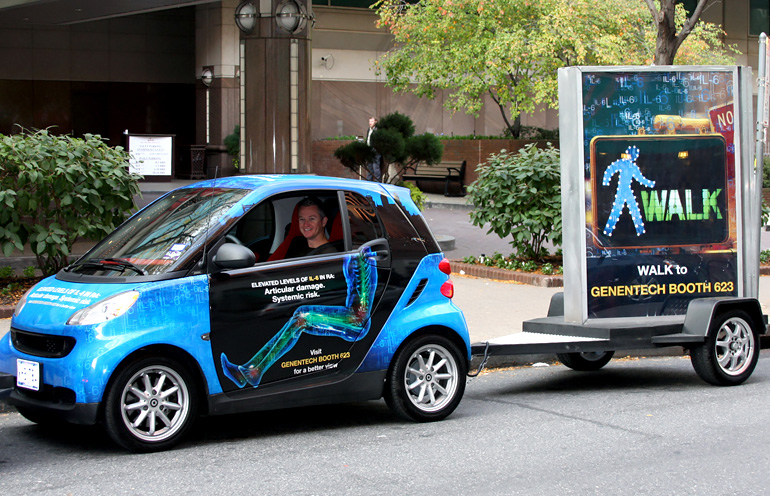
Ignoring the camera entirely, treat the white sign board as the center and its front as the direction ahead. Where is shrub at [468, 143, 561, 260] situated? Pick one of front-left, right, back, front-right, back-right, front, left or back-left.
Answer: front-left

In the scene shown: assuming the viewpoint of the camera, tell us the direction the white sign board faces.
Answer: facing the viewer

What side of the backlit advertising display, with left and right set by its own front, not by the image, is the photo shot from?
front

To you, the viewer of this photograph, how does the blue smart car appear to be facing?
facing the viewer and to the left of the viewer

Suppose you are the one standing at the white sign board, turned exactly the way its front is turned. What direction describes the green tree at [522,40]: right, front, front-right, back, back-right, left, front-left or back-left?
back-left

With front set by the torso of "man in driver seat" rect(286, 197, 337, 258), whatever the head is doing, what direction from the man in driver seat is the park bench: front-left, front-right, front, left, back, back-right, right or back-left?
back-right

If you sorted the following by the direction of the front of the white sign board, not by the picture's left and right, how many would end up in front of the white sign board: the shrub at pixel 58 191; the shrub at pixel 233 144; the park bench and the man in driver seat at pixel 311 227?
2

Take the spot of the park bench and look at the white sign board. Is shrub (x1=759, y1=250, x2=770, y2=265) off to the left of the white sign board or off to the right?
left

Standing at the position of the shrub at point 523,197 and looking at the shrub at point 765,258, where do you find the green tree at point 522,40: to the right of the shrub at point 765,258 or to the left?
left

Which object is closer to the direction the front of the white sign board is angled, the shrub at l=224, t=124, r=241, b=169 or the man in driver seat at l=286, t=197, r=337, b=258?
the man in driver seat
